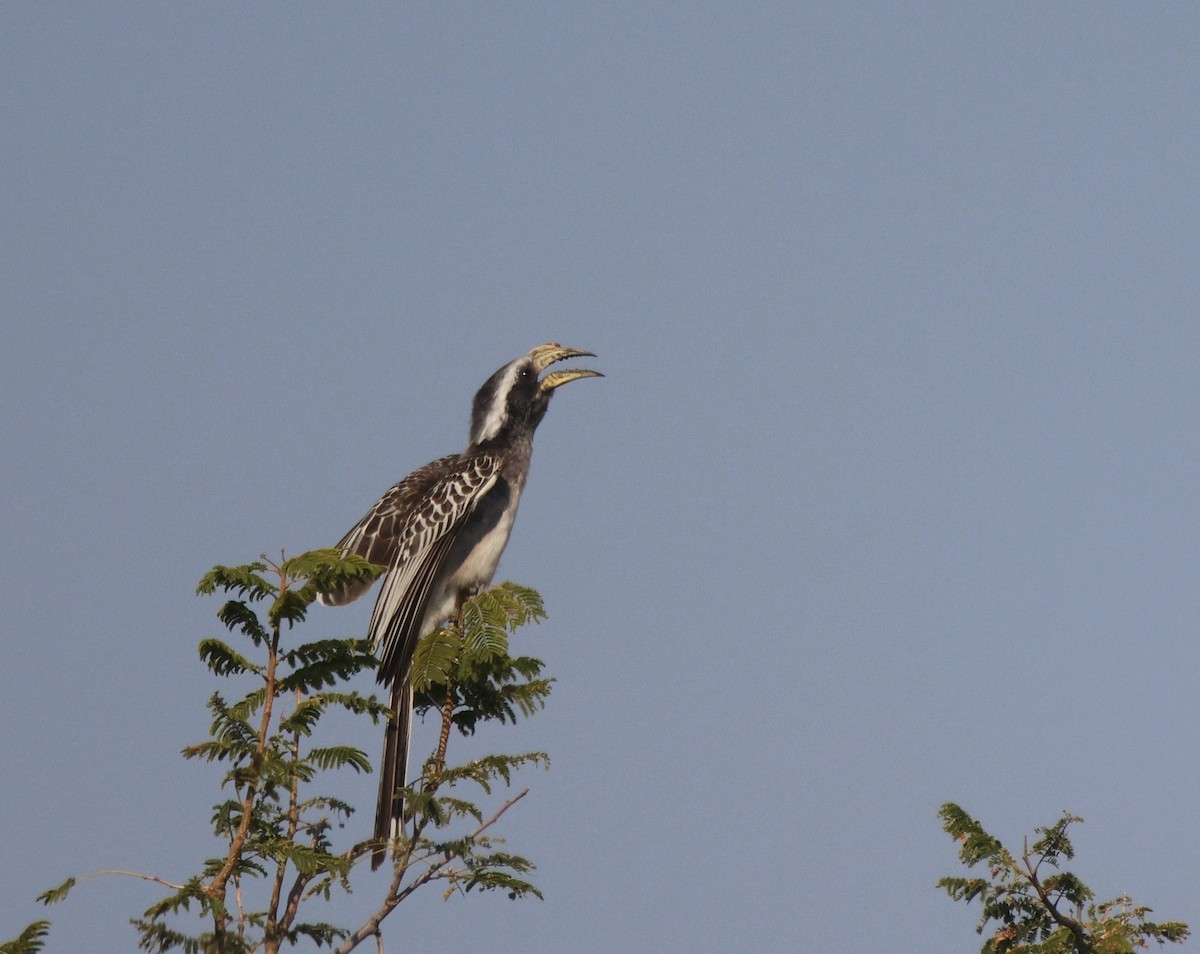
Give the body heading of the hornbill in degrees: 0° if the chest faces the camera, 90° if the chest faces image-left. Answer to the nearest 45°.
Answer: approximately 270°
